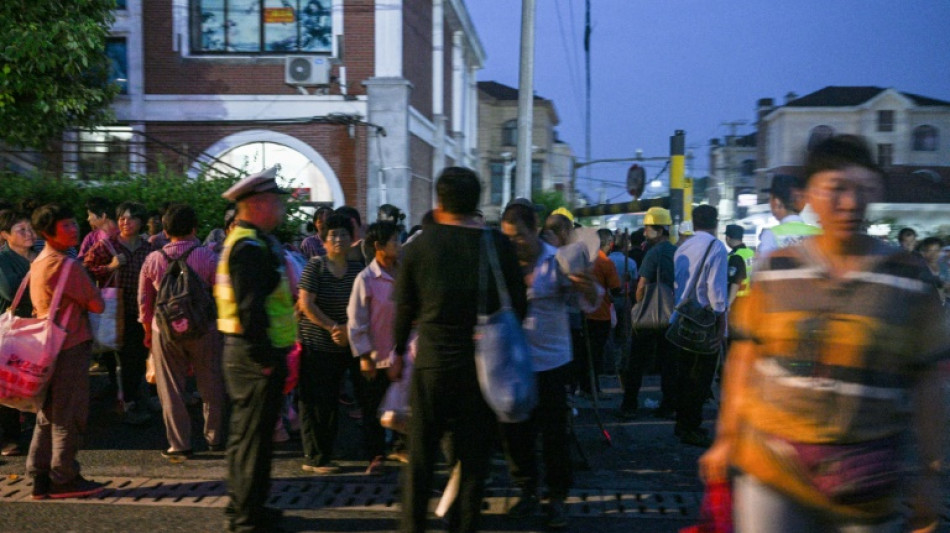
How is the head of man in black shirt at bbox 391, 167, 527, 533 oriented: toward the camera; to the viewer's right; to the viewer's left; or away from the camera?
away from the camera

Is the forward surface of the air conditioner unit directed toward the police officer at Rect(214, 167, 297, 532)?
yes

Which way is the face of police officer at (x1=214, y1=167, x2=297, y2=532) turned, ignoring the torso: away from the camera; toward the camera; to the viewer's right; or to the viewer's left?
to the viewer's right

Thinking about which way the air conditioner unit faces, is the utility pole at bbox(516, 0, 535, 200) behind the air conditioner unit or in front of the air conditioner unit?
in front

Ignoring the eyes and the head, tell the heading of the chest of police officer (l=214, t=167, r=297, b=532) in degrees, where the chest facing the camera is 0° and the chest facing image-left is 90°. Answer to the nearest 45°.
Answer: approximately 270°

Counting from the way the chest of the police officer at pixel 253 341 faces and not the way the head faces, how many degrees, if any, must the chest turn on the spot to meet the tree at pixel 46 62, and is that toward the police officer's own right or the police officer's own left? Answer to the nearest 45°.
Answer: approximately 90° to the police officer's own left

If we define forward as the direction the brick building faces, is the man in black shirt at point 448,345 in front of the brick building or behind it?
in front
